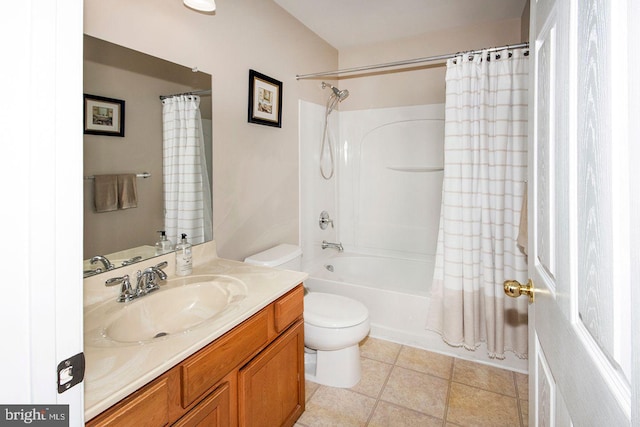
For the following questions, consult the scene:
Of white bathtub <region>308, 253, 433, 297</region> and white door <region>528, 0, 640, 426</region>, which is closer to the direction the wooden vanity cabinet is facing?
the white door

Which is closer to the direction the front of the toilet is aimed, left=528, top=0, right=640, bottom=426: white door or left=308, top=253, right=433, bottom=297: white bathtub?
the white door

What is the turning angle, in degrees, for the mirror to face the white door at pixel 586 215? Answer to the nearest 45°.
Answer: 0° — it already faces it

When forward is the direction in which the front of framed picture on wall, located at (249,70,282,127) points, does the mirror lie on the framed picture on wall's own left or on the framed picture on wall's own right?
on the framed picture on wall's own right

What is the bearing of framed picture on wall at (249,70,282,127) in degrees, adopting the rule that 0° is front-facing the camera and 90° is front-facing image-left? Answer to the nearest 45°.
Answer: approximately 315°

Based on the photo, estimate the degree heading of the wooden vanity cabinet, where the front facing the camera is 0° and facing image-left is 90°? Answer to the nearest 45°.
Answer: approximately 315°

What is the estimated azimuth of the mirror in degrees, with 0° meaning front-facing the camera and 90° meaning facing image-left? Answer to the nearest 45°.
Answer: approximately 315°
